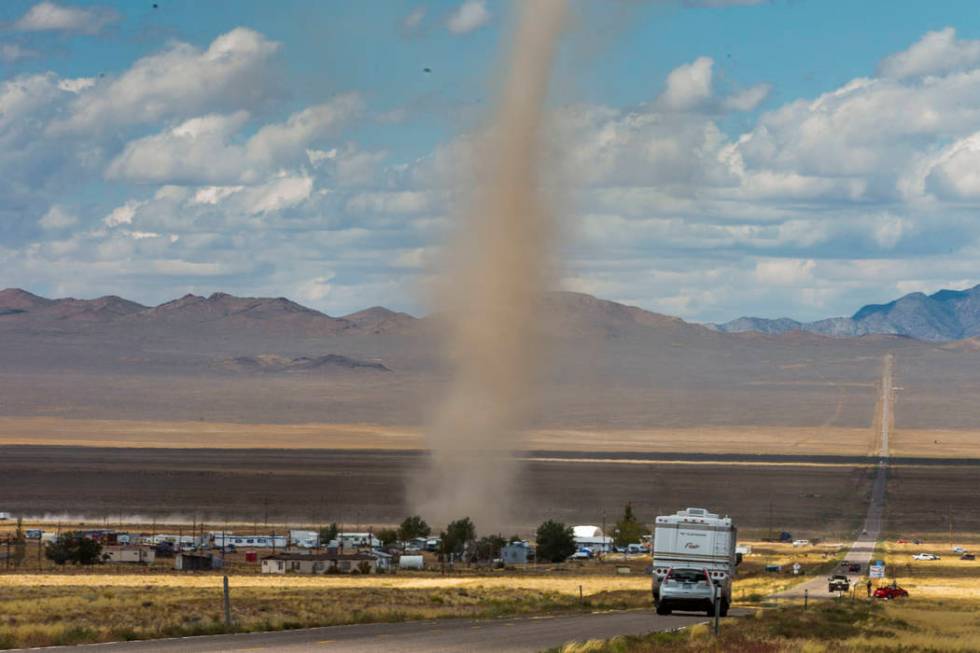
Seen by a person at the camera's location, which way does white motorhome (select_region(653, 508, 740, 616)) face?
facing away from the viewer

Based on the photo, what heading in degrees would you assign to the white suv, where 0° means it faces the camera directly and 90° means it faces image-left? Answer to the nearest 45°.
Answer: approximately 180°
